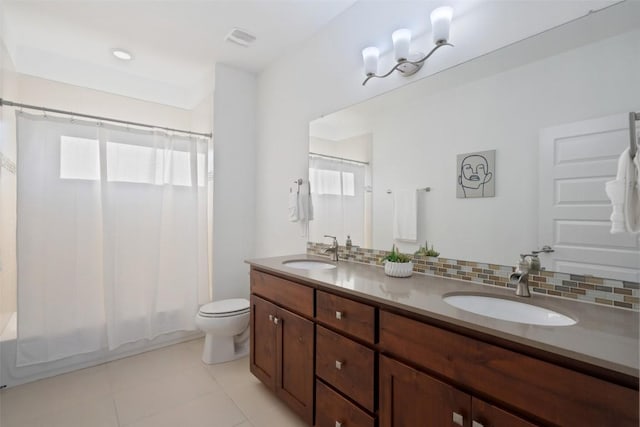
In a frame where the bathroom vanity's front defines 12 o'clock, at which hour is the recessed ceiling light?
The recessed ceiling light is roughly at 2 o'clock from the bathroom vanity.

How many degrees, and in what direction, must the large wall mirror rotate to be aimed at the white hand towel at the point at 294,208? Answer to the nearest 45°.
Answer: approximately 45° to its right

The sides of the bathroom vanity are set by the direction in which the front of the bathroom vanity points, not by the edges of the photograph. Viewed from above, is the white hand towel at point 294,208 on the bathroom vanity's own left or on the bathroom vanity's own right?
on the bathroom vanity's own right

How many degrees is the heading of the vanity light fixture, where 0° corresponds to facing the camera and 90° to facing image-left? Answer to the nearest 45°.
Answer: approximately 45°

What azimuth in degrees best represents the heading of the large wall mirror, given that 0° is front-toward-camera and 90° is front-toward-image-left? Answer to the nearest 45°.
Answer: approximately 45°

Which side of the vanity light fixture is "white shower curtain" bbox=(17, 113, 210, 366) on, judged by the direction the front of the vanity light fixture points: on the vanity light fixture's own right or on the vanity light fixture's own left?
on the vanity light fixture's own right

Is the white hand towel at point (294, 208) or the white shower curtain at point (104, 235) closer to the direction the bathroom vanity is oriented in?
the white shower curtain

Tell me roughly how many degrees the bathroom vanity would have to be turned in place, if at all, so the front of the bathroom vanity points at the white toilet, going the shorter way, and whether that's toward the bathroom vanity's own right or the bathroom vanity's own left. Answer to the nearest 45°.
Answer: approximately 90° to the bathroom vanity's own right
